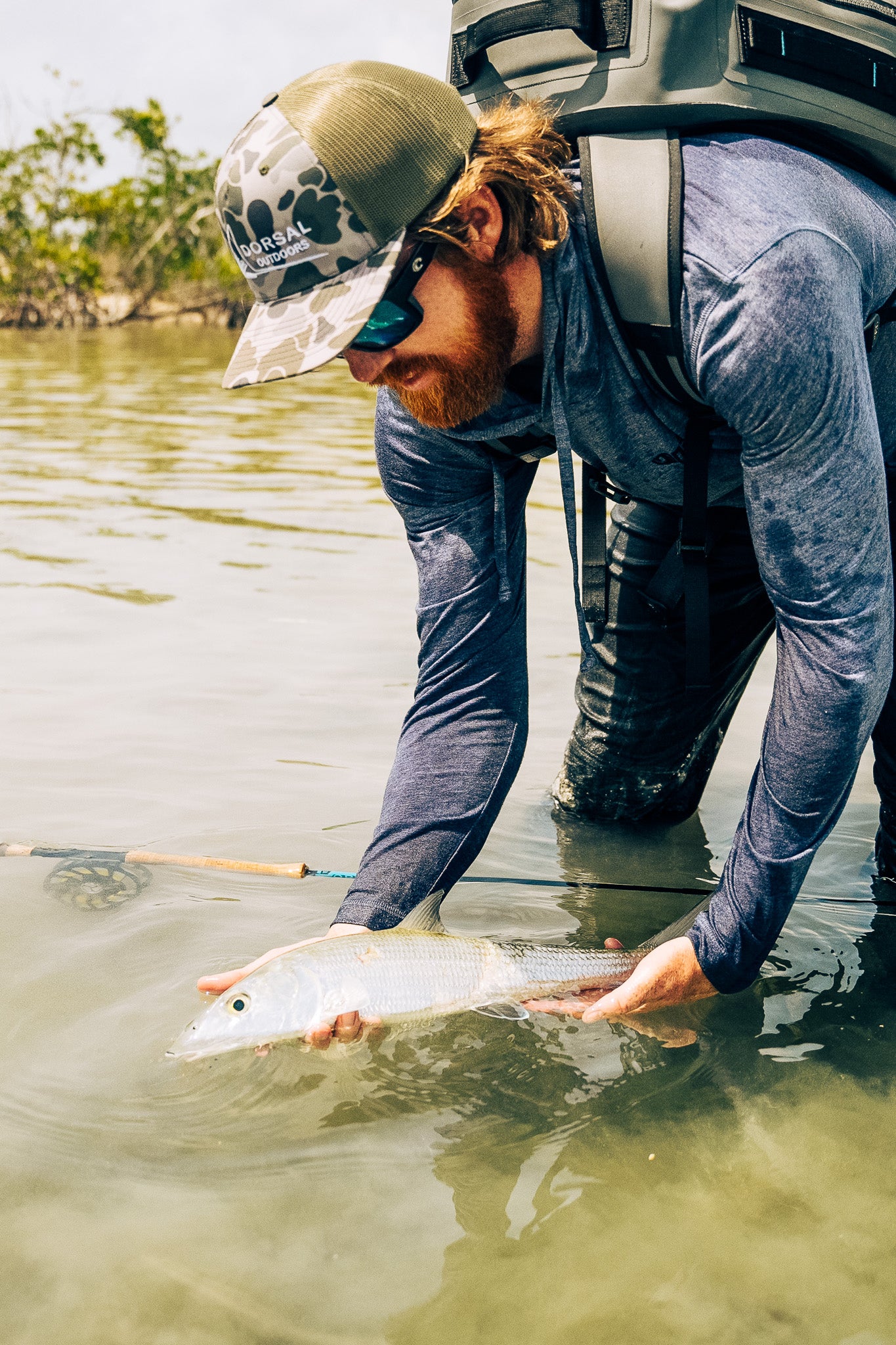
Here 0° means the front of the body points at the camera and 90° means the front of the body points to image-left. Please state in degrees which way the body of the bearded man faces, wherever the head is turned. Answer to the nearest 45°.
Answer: approximately 45°
